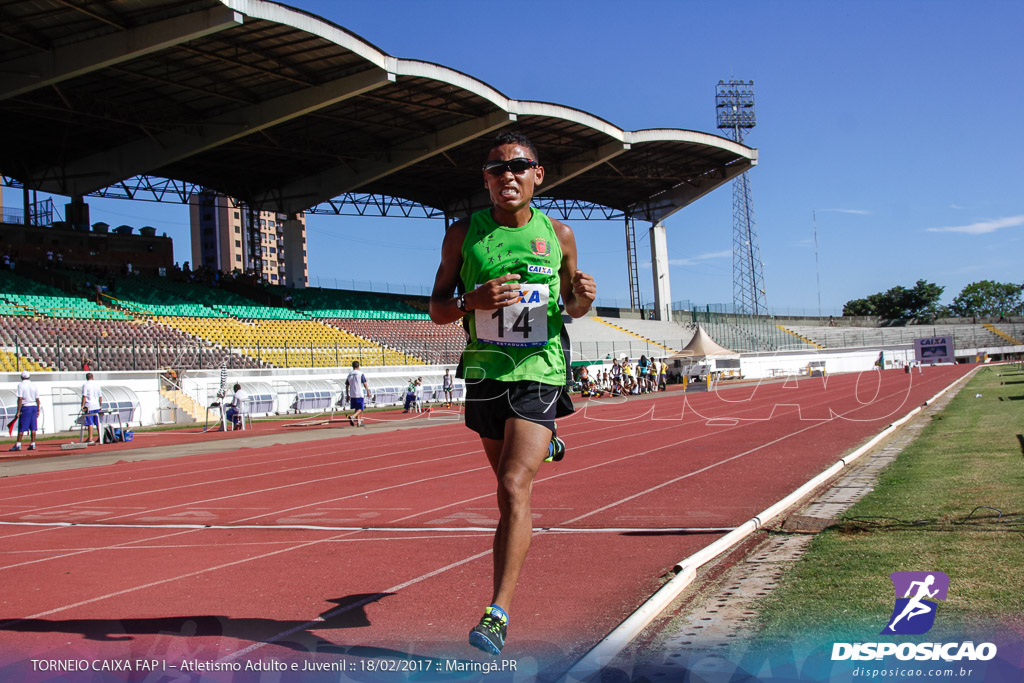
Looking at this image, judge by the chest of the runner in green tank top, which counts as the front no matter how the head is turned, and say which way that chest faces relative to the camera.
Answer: toward the camera

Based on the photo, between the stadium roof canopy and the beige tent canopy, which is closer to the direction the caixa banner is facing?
the stadium roof canopy

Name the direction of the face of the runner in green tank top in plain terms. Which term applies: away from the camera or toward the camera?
toward the camera

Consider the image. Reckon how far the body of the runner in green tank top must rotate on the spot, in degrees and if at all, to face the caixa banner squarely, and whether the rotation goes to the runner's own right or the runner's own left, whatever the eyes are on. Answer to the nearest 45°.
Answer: approximately 135° to the runner's own left

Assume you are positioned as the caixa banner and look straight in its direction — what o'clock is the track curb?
The track curb is roughly at 12 o'clock from the caixa banner.

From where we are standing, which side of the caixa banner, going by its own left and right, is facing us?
front

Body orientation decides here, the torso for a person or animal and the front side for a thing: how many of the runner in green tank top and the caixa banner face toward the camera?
2

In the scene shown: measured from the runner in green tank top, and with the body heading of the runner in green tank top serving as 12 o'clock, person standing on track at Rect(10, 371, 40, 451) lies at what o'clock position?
The person standing on track is roughly at 5 o'clock from the runner in green tank top.

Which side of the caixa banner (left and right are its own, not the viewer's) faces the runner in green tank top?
front

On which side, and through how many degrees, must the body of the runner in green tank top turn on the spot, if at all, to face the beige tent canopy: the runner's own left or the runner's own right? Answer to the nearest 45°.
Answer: approximately 180°

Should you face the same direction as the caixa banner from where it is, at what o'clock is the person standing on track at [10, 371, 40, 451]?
The person standing on track is roughly at 1 o'clock from the caixa banner.
